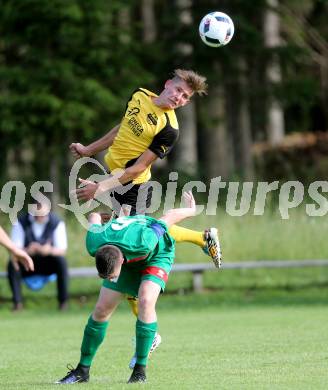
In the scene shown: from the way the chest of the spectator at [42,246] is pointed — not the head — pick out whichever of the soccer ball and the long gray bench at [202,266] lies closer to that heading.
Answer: the soccer ball

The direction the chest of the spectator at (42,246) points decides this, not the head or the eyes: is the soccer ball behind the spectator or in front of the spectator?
in front

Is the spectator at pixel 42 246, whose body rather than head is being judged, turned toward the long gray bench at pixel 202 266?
no

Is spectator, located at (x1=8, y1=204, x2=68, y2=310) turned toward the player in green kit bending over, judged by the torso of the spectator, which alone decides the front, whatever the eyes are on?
yes

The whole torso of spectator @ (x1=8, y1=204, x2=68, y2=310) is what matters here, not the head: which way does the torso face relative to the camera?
toward the camera

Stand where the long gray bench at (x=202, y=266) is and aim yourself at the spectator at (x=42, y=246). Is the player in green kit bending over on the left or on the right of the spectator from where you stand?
left
